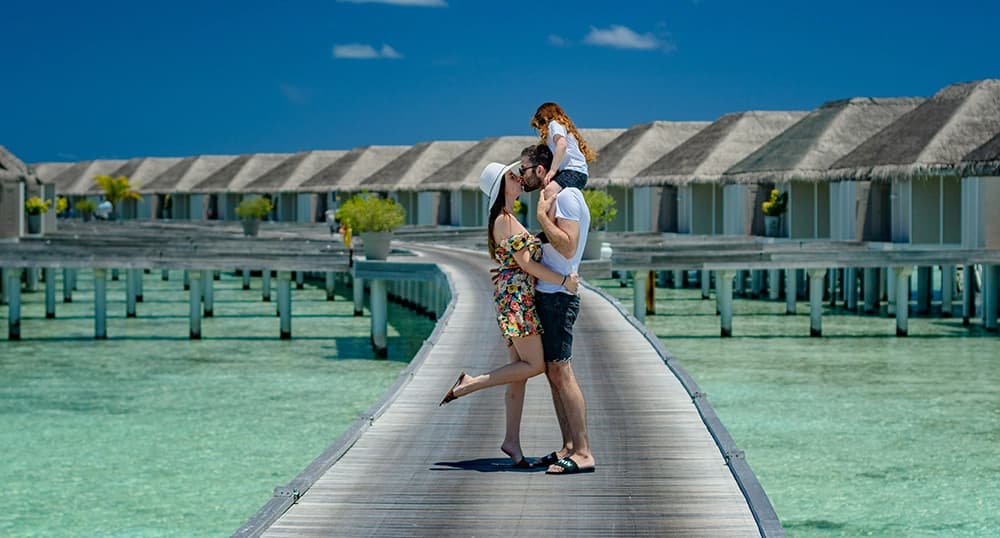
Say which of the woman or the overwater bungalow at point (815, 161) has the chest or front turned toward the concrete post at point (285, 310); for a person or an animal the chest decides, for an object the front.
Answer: the overwater bungalow

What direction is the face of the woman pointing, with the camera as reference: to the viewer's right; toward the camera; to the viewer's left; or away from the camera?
to the viewer's right

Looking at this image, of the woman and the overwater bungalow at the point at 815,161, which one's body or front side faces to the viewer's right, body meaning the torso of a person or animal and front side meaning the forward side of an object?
the woman

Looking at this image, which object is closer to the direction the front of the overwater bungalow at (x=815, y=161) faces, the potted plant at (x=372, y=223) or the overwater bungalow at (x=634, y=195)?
the potted plant

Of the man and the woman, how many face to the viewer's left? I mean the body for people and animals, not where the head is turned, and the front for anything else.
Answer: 1

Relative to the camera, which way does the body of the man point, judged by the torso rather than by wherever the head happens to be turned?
to the viewer's left

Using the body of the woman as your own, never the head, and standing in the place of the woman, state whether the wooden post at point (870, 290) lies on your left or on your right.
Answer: on your left

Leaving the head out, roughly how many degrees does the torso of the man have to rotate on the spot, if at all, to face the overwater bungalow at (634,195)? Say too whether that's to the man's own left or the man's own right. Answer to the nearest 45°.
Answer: approximately 90° to the man's own right

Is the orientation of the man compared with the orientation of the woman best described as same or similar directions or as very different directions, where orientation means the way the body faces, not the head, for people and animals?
very different directions

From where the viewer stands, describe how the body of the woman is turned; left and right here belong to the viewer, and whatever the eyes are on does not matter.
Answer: facing to the right of the viewer

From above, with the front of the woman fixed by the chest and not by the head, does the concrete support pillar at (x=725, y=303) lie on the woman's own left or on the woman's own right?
on the woman's own left

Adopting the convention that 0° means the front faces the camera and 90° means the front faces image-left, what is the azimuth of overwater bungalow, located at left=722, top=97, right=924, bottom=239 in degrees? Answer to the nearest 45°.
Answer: approximately 45°
